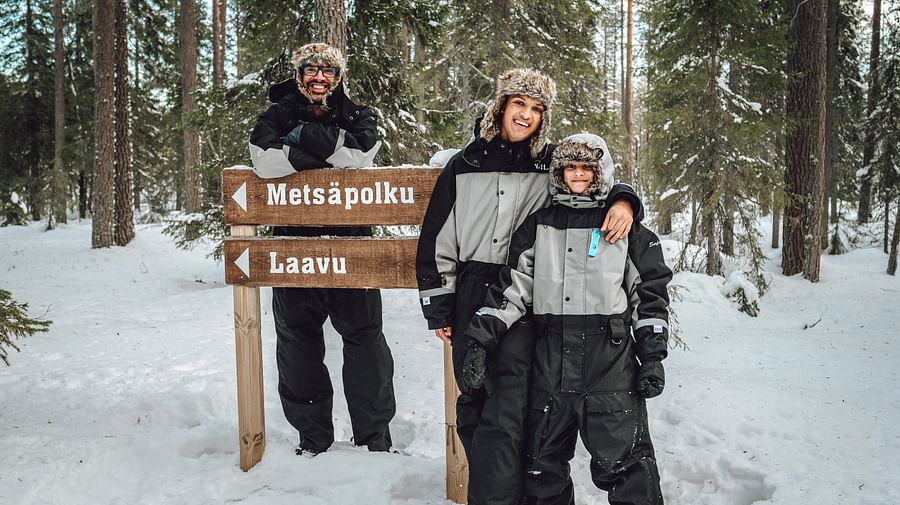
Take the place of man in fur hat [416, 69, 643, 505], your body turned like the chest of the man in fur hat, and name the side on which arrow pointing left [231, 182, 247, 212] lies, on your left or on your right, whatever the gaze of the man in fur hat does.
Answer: on your right

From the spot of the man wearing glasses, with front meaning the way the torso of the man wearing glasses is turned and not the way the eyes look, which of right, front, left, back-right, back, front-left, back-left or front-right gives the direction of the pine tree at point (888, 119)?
back-left

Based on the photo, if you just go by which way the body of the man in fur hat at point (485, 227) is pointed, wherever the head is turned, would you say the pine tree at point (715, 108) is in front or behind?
behind

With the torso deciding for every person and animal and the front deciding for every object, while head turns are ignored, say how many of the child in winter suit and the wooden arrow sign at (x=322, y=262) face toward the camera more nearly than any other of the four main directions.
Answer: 2

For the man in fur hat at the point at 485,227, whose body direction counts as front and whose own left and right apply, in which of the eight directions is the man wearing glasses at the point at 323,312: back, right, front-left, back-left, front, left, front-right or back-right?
back-right
